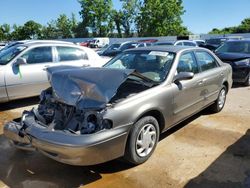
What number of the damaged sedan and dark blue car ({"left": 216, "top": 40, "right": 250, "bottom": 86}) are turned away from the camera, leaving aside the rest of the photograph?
0

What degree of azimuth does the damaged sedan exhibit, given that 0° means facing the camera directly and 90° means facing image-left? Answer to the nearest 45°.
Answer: approximately 45°

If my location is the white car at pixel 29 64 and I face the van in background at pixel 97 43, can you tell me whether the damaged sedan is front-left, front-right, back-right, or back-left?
back-right

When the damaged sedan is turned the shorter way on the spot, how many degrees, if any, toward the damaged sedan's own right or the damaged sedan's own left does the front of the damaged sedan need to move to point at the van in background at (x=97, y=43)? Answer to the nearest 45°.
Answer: approximately 135° to the damaged sedan's own right

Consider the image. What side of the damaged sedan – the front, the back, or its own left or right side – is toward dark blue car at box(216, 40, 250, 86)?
back

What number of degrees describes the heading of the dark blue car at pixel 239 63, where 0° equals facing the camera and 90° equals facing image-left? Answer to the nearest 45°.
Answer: approximately 45°

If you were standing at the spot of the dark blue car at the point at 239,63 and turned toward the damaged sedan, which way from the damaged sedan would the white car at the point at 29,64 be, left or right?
right

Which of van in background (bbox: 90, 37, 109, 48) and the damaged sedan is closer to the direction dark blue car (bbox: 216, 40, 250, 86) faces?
the damaged sedan

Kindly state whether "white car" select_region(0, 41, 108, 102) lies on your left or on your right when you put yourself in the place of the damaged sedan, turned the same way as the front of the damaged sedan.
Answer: on your right

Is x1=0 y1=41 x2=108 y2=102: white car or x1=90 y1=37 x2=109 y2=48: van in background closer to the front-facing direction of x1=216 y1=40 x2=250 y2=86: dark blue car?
the white car
